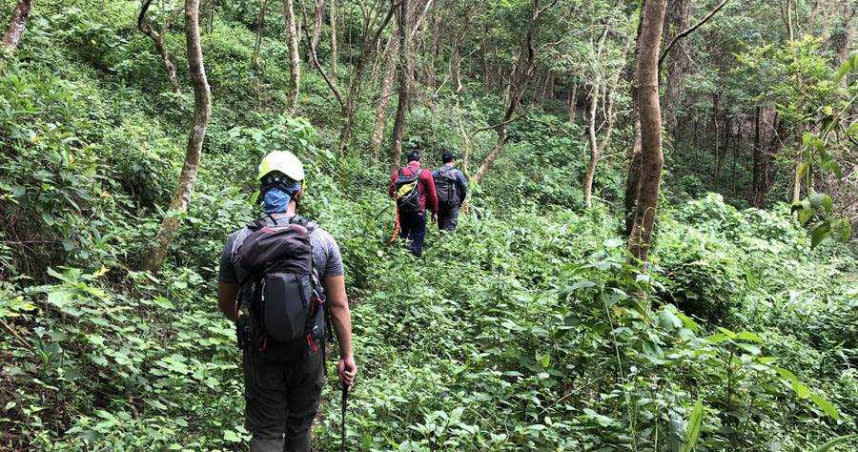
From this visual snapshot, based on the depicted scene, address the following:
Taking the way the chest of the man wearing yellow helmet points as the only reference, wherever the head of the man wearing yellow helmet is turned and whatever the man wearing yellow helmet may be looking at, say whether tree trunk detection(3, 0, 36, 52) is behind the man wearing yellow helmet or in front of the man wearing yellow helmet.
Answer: in front

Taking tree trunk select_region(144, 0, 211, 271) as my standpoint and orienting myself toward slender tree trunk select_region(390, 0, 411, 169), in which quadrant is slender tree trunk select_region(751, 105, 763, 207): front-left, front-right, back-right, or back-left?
front-right

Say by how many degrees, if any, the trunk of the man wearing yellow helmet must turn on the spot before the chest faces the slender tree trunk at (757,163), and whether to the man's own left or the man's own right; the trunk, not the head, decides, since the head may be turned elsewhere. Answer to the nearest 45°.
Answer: approximately 45° to the man's own right

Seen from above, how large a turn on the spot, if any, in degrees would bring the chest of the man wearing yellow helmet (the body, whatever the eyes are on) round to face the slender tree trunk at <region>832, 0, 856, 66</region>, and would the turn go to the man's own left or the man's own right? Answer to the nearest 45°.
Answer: approximately 45° to the man's own right

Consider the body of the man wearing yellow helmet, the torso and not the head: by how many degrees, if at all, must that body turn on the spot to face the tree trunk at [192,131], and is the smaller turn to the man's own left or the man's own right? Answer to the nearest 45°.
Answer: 0° — they already face it

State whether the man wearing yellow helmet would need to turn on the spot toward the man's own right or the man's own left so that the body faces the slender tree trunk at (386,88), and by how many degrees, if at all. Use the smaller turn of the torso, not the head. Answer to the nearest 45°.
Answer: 0° — they already face it

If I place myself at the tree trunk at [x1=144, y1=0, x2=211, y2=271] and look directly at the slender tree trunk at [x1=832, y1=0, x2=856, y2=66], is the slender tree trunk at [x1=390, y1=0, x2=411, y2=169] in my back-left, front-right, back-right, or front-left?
front-left

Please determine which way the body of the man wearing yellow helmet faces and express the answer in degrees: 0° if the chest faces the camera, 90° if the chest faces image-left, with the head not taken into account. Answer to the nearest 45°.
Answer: approximately 180°

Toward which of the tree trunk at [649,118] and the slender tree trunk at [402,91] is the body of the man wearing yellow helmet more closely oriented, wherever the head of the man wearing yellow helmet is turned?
the slender tree trunk

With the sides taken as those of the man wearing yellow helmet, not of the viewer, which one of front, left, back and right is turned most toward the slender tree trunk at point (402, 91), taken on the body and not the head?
front

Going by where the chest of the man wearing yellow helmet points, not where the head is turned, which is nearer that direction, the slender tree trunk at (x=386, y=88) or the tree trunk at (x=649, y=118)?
the slender tree trunk
